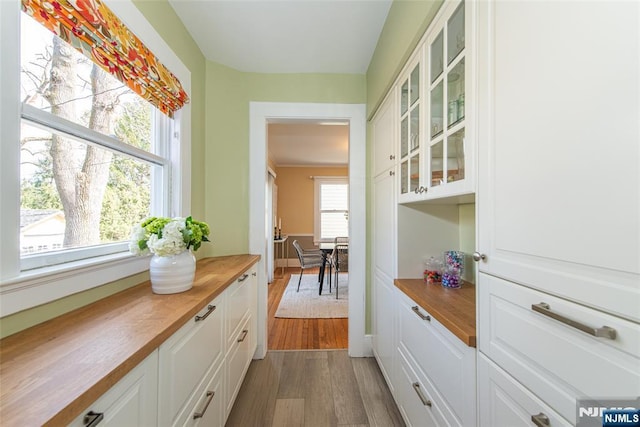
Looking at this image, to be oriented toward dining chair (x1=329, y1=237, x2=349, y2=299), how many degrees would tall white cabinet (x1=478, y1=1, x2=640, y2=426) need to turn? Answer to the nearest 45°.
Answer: approximately 90° to its right

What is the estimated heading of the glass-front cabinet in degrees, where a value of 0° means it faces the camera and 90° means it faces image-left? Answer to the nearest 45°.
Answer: approximately 45°

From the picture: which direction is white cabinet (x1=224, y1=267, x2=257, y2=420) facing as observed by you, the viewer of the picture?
facing to the right of the viewer

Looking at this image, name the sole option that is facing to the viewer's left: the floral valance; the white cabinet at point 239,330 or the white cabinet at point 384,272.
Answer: the white cabinet at point 384,272

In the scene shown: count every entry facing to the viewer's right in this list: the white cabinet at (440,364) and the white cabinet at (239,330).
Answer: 1

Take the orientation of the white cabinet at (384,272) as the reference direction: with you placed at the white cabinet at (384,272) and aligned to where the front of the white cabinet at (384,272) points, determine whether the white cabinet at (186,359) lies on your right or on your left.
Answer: on your left

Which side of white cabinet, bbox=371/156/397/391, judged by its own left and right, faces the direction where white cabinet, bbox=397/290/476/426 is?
left

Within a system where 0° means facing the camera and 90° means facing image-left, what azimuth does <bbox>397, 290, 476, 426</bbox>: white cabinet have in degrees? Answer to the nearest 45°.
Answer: approximately 45°

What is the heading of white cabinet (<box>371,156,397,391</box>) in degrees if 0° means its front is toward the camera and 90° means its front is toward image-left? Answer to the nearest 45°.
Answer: approximately 90°

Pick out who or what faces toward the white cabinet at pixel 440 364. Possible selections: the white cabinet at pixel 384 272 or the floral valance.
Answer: the floral valance

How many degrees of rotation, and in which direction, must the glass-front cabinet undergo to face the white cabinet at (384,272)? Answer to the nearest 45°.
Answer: approximately 90° to its right

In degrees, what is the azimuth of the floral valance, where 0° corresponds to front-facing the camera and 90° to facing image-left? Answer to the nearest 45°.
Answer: approximately 315°
